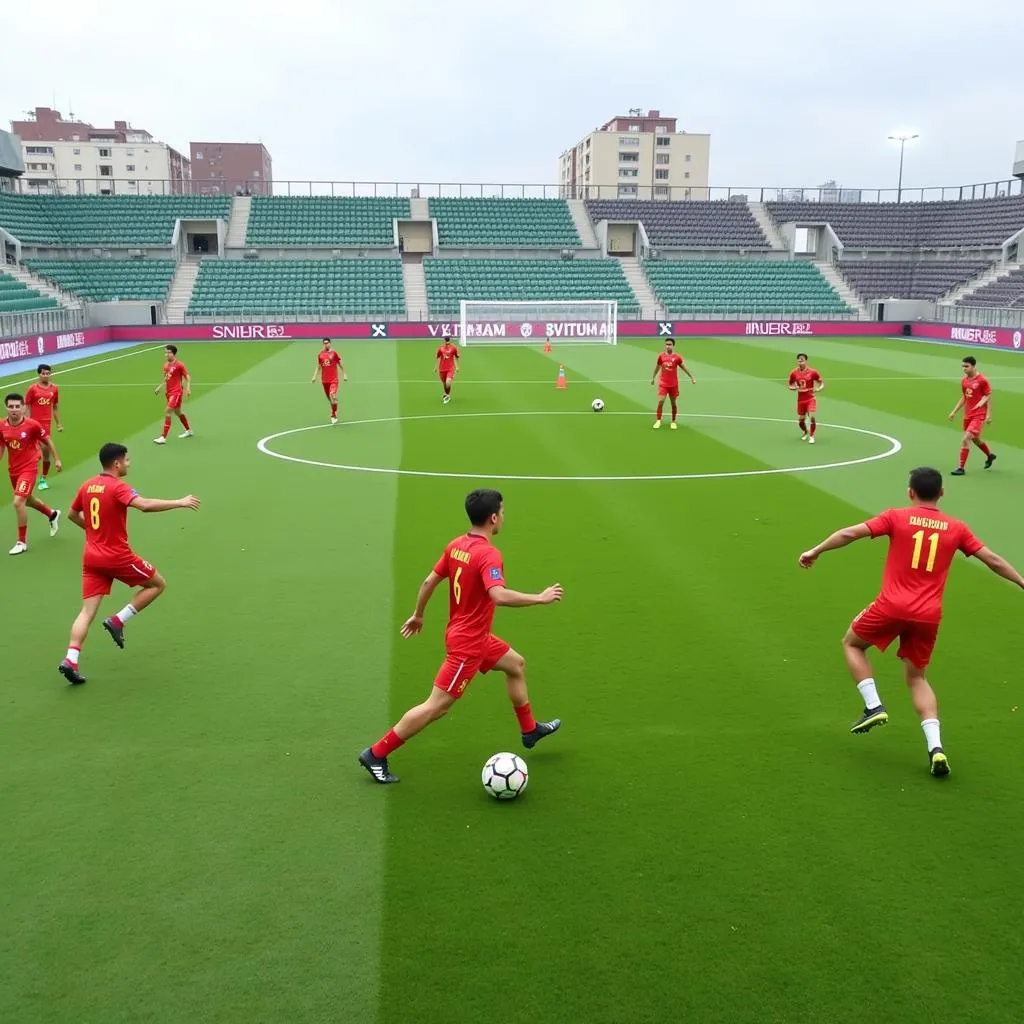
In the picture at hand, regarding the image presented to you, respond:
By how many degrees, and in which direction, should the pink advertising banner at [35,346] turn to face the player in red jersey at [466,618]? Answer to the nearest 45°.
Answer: approximately 45° to its right

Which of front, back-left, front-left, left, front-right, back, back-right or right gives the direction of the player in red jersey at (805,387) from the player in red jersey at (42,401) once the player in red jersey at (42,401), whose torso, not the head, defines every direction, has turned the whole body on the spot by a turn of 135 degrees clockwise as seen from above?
back-right

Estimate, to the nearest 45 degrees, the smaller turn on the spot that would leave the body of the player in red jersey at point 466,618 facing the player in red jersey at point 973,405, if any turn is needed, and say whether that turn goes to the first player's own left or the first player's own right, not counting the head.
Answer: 0° — they already face them

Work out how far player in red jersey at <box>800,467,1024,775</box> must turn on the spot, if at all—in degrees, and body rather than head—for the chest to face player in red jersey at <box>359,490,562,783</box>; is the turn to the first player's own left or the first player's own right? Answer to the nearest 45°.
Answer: approximately 135° to the first player's own left

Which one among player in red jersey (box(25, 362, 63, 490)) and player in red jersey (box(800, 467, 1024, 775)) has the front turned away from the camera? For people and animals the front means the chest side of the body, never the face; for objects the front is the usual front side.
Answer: player in red jersey (box(800, 467, 1024, 775))

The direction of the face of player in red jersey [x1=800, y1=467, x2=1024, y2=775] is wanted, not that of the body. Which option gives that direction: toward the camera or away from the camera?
away from the camera

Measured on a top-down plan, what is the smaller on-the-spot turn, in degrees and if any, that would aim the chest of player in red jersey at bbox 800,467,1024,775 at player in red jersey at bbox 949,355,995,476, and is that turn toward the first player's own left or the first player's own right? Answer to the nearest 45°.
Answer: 0° — they already face them

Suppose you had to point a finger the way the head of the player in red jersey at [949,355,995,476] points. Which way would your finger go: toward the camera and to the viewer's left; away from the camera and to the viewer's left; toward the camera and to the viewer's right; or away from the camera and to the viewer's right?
toward the camera and to the viewer's left

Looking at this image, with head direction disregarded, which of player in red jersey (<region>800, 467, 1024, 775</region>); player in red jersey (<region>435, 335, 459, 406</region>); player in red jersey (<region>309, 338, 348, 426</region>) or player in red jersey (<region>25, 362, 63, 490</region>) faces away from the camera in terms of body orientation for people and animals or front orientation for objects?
player in red jersey (<region>800, 467, 1024, 775</region>)

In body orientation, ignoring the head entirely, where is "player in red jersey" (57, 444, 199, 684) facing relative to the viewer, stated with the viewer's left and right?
facing away from the viewer and to the right of the viewer

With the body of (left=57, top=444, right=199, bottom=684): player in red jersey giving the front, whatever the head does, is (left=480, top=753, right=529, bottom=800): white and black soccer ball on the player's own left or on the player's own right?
on the player's own right

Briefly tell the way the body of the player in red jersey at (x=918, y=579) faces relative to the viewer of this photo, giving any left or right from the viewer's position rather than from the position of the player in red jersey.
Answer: facing away from the viewer

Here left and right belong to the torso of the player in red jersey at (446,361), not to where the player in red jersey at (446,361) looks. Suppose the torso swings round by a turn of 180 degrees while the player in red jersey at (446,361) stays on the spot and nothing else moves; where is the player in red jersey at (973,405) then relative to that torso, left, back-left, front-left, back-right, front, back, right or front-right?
back-right

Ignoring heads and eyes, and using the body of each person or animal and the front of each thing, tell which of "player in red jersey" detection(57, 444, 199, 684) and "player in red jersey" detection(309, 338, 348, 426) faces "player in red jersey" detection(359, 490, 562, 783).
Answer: "player in red jersey" detection(309, 338, 348, 426)

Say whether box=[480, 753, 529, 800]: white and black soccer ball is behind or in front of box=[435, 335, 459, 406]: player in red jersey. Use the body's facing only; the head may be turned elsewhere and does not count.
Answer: in front
